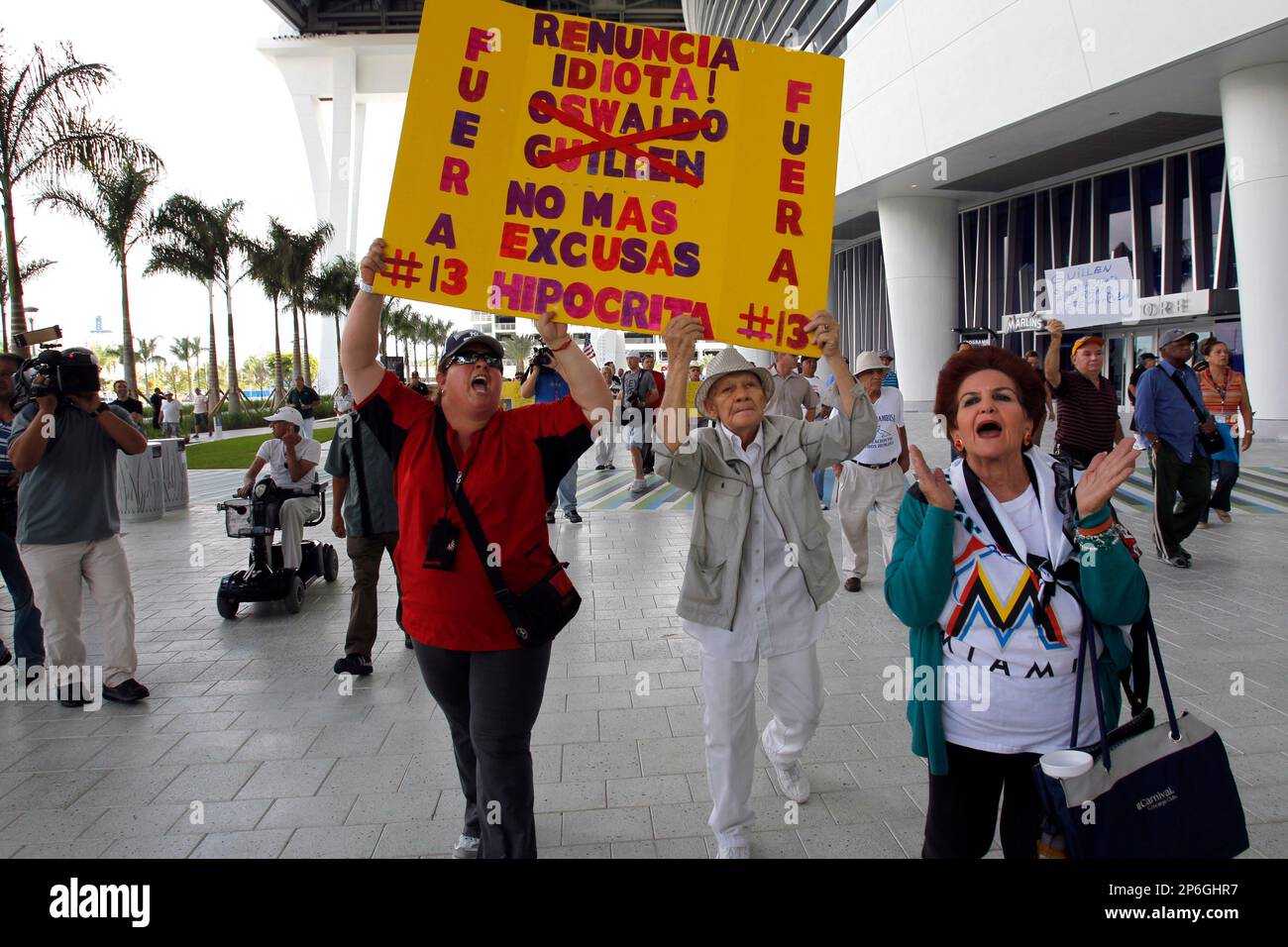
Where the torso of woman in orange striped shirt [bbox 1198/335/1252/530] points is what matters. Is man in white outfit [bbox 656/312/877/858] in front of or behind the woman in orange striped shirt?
in front

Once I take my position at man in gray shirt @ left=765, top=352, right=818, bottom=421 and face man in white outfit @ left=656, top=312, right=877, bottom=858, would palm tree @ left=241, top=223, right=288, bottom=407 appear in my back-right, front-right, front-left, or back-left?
back-right

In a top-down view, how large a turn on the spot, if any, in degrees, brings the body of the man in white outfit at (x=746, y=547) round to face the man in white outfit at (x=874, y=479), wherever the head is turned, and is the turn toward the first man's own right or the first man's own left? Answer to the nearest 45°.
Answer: approximately 180°

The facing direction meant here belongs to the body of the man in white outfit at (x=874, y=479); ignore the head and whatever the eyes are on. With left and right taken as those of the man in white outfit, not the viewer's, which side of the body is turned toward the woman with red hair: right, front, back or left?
front

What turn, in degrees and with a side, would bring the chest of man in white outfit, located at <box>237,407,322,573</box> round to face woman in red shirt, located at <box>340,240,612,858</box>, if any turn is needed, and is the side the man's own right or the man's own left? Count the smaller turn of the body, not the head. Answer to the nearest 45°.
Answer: approximately 45° to the man's own left

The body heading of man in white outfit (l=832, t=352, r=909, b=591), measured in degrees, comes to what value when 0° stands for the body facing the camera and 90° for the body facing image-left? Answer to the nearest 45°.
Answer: approximately 0°

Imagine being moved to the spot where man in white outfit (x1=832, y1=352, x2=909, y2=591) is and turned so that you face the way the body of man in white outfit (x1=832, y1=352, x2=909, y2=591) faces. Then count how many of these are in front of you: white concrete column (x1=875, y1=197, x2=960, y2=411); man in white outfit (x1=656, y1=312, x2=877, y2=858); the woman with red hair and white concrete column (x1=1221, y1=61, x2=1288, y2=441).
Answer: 2
